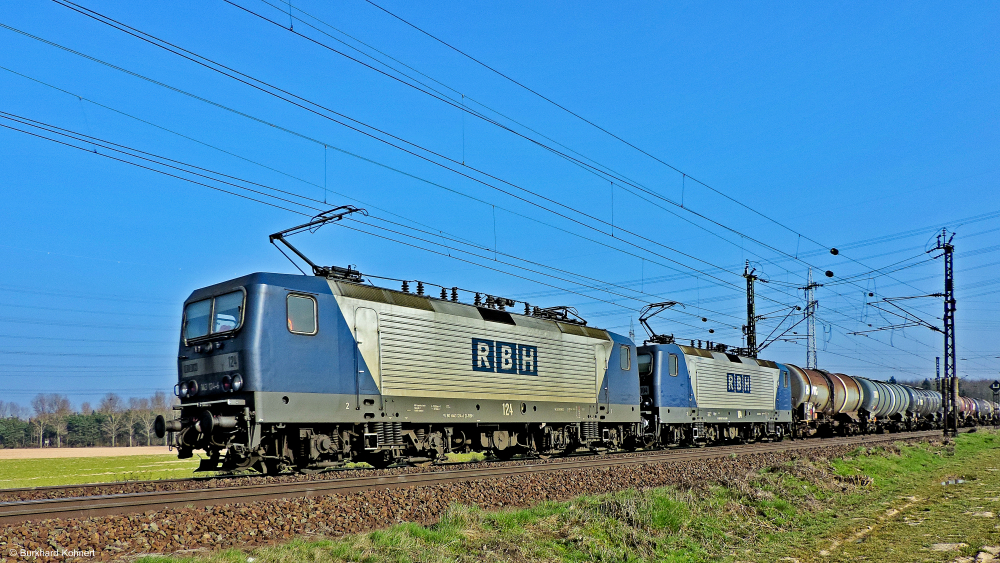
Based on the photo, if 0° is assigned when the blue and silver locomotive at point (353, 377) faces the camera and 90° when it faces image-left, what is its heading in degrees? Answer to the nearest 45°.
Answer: approximately 45°
